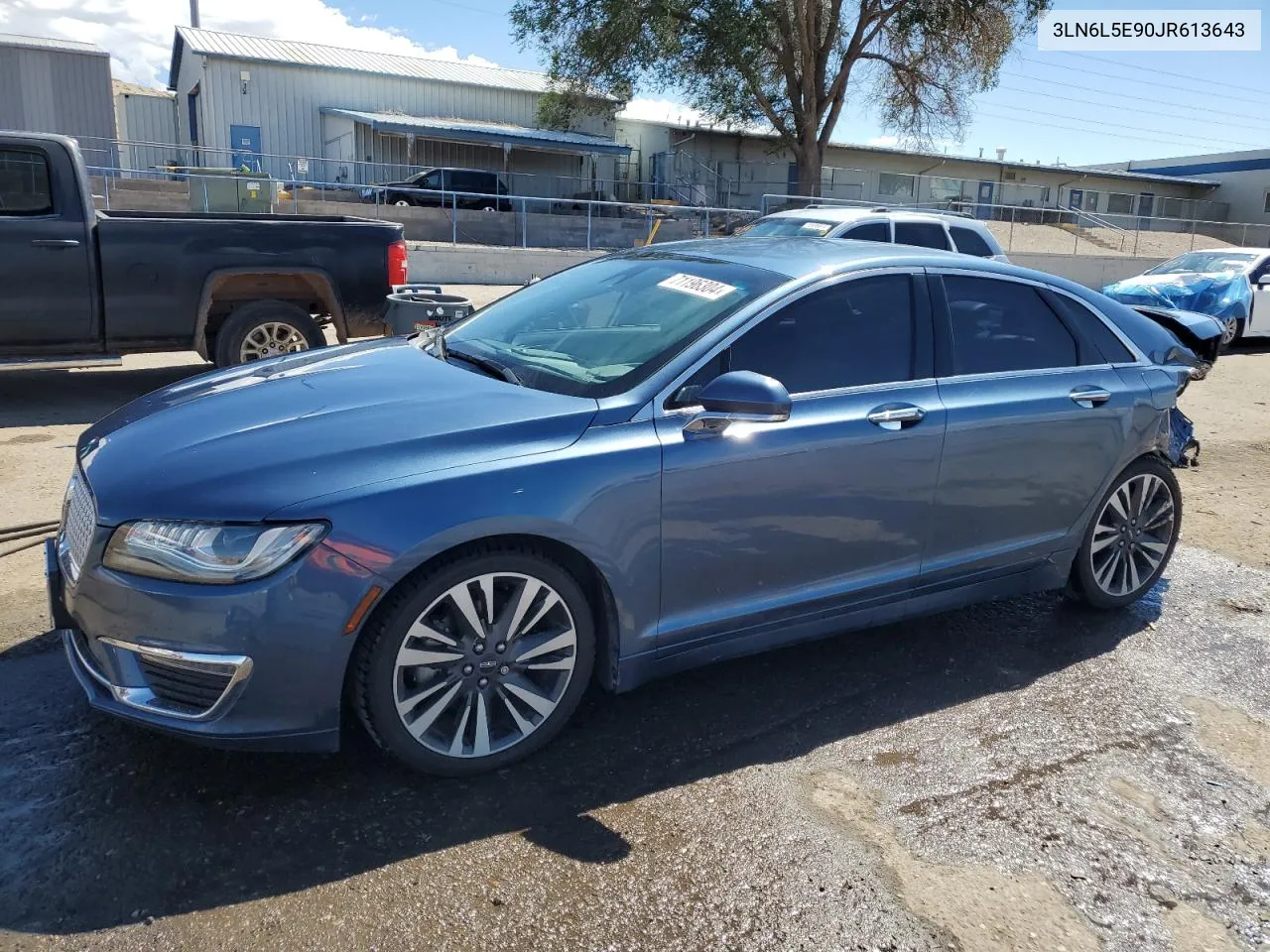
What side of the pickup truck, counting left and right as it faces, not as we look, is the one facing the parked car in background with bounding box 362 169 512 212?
right

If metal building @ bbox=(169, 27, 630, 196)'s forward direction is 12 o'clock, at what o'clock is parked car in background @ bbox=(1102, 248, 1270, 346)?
The parked car in background is roughly at 11 o'clock from the metal building.

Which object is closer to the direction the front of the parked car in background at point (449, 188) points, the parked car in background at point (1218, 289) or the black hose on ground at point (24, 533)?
the black hose on ground

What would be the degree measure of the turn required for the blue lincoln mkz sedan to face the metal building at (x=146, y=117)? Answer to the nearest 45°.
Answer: approximately 90° to its right

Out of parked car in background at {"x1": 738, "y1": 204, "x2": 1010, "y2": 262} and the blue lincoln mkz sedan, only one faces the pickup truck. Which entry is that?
the parked car in background

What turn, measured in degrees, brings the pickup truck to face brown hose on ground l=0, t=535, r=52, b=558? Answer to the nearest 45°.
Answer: approximately 90° to its left

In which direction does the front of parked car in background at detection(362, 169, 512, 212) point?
to the viewer's left

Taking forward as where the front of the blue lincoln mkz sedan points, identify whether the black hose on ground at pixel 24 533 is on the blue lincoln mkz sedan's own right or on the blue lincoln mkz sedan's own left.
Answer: on the blue lincoln mkz sedan's own right

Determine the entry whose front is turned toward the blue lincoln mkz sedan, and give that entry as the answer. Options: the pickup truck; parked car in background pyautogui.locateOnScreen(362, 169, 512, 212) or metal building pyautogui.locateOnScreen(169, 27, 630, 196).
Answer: the metal building

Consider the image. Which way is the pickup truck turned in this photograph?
to the viewer's left

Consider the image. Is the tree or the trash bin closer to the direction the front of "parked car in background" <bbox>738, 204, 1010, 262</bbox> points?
the trash bin

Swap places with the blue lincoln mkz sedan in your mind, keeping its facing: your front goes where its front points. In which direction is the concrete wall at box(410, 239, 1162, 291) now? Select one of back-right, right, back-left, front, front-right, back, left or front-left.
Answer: back-right

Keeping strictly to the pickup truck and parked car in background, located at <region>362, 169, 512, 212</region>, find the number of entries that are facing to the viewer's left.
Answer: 2

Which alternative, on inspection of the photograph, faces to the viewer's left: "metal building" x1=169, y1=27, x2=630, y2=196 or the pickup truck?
the pickup truck

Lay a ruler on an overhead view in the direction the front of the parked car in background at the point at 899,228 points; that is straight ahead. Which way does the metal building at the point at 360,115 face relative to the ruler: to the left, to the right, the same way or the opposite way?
to the left
